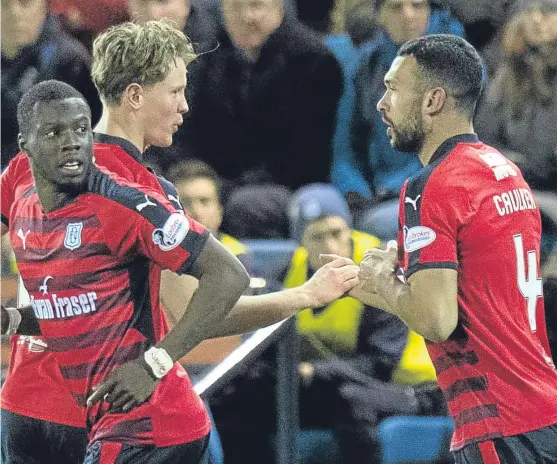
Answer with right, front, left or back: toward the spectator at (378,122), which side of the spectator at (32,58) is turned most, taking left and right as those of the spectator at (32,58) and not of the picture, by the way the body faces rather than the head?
left

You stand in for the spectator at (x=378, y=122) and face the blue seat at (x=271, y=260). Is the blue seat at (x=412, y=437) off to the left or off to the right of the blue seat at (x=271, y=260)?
left

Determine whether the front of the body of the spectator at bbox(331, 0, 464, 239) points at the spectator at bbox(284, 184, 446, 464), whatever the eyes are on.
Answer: yes

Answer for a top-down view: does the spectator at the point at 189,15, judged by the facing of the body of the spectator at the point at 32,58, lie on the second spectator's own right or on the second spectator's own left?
on the second spectator's own left

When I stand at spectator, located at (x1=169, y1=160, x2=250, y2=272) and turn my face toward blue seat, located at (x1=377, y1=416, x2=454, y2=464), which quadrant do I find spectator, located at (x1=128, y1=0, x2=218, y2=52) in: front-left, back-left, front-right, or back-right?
back-left
